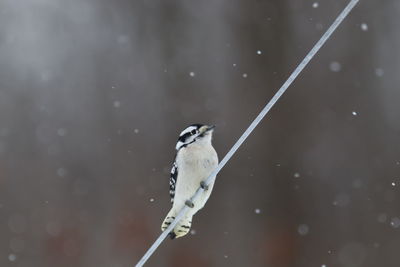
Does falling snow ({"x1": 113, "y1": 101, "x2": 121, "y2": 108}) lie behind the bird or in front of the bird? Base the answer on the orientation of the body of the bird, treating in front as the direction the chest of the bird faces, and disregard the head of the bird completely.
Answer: behind

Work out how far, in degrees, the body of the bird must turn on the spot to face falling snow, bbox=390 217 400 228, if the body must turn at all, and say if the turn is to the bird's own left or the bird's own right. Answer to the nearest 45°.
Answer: approximately 90° to the bird's own left

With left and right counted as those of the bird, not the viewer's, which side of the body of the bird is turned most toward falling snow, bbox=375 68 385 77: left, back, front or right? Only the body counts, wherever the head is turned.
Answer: left

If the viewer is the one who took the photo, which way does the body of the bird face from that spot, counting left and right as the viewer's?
facing the viewer and to the right of the viewer

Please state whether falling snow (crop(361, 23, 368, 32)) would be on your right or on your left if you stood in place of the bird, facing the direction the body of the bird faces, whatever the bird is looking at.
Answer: on your left
